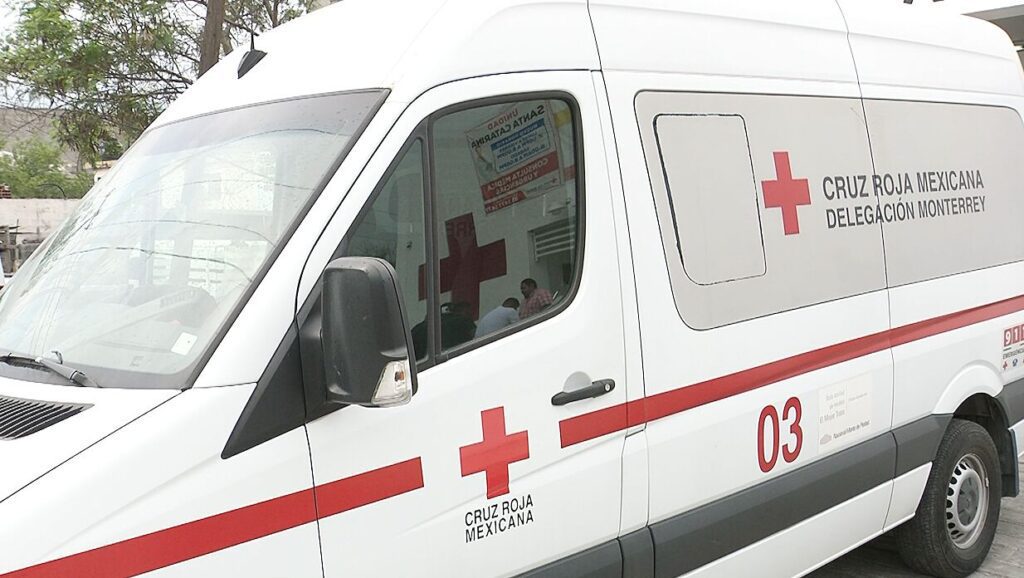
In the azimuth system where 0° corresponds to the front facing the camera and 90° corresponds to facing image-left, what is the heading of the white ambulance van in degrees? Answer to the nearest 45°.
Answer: approximately 45°
